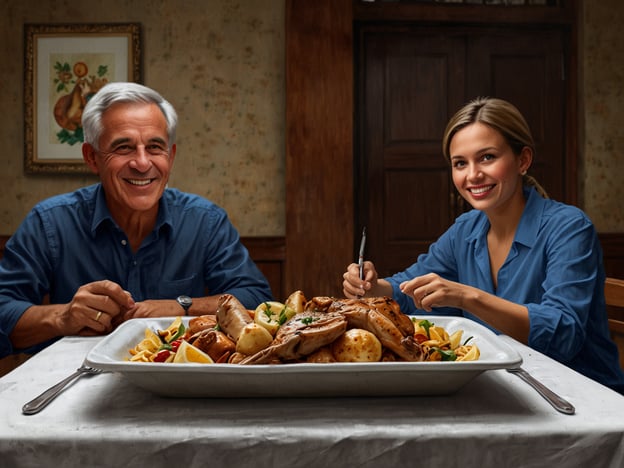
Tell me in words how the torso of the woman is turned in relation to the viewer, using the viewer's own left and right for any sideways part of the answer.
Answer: facing the viewer and to the left of the viewer

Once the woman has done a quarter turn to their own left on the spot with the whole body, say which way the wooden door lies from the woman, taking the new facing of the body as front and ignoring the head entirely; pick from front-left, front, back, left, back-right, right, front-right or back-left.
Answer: back-left

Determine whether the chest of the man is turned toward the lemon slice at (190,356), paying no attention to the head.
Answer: yes

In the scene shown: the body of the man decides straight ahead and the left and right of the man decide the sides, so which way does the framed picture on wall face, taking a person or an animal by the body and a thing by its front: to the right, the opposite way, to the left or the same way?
the same way

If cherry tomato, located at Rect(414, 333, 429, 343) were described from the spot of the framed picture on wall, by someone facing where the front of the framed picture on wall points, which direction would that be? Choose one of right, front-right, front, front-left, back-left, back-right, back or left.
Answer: front

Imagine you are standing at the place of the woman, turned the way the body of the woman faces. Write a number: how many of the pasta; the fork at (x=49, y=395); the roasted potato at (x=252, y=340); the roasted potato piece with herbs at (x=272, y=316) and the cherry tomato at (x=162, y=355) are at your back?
0

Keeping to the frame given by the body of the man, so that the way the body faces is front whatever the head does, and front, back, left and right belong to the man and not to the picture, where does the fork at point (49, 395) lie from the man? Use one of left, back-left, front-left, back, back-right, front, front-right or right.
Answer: front

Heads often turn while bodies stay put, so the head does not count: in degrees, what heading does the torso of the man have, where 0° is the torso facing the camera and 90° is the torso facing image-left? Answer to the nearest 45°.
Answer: approximately 0°

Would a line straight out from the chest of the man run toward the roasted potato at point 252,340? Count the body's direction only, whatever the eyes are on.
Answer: yes

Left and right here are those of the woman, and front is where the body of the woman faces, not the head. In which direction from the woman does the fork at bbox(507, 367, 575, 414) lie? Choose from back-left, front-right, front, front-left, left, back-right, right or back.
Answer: front-left

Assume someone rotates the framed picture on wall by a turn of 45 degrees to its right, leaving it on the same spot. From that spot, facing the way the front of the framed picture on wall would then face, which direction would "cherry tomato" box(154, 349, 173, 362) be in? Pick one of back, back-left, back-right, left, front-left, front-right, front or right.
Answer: front-left

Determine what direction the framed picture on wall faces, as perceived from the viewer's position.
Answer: facing the viewer

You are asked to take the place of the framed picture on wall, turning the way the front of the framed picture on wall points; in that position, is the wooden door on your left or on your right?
on your left

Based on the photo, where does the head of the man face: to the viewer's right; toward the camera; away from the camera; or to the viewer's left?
toward the camera

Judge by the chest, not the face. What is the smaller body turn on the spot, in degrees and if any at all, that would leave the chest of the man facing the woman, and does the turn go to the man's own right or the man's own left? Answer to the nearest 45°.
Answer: approximately 45° to the man's own left
